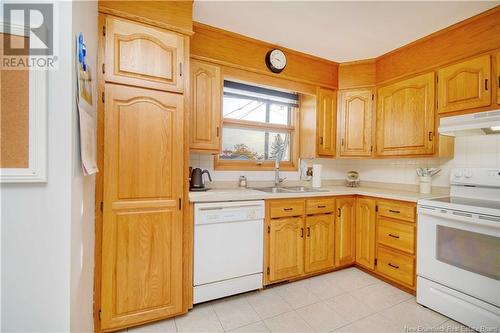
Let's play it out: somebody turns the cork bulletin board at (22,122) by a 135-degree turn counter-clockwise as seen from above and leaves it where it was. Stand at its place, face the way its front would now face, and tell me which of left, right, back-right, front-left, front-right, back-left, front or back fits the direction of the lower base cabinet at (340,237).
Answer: front-right

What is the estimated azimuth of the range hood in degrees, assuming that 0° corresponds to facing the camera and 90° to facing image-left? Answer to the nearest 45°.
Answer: approximately 45°

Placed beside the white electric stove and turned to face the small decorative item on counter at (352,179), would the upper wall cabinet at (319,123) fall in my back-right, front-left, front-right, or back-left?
front-left

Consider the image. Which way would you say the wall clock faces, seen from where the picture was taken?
facing the viewer and to the right of the viewer

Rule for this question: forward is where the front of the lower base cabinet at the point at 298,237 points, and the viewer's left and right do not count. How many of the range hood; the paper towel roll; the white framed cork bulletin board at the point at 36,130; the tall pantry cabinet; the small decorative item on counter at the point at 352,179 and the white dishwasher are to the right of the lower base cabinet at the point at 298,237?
3

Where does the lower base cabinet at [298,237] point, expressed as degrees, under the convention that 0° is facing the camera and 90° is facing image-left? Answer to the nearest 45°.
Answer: approximately 315°

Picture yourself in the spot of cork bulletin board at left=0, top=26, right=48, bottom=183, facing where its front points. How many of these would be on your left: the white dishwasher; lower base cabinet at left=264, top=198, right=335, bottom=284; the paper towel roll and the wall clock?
4

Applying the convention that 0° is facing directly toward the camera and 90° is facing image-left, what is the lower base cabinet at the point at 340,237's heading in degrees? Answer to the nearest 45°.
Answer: approximately 0°

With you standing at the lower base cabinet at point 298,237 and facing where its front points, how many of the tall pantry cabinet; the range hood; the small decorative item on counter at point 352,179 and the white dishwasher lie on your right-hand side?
2

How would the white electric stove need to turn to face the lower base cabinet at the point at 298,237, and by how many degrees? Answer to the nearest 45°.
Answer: approximately 45° to its right

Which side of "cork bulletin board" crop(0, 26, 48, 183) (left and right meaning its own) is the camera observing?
front

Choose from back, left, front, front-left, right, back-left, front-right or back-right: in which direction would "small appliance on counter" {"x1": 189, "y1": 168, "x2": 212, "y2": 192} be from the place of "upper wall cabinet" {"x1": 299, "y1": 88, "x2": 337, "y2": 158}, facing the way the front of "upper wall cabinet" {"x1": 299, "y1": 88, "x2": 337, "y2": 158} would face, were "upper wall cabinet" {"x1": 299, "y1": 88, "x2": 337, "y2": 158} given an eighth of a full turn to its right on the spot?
front-right
